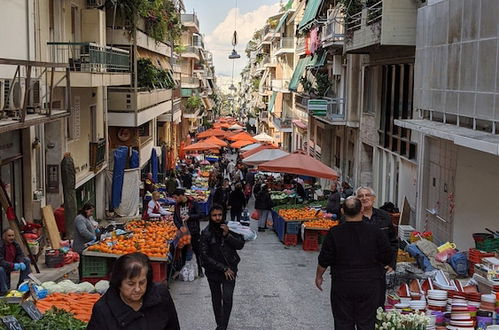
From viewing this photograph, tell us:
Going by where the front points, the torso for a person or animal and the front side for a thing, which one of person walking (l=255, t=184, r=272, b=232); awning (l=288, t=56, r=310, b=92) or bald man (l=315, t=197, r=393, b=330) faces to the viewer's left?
the awning

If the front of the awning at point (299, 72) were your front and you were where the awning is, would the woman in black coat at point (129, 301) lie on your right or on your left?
on your left

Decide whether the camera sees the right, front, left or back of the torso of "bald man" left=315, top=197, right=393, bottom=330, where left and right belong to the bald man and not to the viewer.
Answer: back

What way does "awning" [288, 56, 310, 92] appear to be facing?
to the viewer's left

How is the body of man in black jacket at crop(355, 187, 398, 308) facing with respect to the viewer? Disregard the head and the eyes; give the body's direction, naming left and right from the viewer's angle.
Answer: facing the viewer

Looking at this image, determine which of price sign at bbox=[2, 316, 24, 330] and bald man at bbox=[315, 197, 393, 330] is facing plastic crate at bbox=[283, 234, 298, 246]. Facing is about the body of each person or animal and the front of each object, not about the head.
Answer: the bald man

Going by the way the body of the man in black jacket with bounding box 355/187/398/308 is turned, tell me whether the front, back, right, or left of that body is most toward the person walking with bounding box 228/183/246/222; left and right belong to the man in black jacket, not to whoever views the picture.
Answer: back

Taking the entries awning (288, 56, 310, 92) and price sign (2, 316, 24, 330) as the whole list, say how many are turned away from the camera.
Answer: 0

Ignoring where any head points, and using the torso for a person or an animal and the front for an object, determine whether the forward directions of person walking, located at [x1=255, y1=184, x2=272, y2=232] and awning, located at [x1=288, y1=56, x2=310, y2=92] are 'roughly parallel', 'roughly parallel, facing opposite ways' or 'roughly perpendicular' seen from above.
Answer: roughly perpendicular

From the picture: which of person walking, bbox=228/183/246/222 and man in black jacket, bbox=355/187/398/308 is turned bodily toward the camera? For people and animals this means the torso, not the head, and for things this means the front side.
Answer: the man in black jacket
